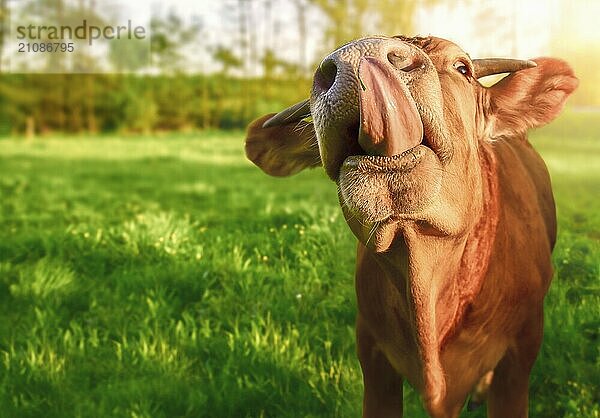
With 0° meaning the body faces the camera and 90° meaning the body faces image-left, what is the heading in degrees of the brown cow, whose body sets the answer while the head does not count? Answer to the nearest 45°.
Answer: approximately 0°
